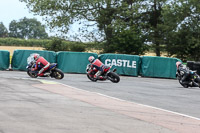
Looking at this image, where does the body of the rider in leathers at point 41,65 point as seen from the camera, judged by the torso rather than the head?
to the viewer's left

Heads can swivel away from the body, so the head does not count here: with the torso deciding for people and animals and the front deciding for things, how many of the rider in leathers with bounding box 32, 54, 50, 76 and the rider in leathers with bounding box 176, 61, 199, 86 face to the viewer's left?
2

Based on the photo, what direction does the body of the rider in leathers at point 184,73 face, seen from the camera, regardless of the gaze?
to the viewer's left

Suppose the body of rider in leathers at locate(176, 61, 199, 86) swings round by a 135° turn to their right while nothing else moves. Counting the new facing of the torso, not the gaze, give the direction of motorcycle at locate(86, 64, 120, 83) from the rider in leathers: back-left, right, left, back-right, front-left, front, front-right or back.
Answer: back-left

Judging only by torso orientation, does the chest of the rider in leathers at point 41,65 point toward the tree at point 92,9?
no

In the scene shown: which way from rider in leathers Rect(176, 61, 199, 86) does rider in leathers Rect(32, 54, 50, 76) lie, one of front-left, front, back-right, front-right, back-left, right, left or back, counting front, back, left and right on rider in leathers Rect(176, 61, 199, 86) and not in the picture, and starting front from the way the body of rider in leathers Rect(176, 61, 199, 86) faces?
front
